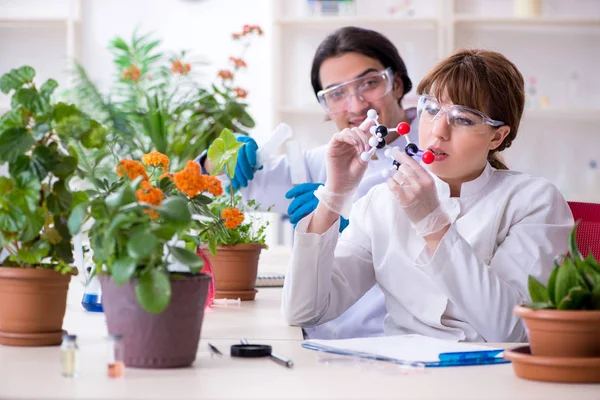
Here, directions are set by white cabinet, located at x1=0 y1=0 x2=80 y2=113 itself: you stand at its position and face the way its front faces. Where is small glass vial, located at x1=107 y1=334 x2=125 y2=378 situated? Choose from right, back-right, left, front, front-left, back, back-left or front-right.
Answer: front

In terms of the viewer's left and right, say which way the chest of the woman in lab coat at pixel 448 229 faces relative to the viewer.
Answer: facing the viewer and to the left of the viewer

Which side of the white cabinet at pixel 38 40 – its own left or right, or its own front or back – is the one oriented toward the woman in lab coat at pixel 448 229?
front

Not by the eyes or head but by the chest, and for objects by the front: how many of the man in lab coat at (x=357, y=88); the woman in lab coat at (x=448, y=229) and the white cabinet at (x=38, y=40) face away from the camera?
0

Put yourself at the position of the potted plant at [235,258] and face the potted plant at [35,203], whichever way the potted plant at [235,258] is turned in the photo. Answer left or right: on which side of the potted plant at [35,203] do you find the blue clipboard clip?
left

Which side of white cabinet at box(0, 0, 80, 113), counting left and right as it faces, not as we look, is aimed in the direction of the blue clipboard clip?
front

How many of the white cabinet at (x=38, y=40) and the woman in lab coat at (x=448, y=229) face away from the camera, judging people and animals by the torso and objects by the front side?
0

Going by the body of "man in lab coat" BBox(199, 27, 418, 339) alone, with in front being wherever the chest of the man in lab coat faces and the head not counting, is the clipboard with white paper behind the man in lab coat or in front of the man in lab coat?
in front

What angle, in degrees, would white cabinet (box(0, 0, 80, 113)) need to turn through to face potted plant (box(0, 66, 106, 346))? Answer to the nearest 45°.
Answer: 0° — it already faces it

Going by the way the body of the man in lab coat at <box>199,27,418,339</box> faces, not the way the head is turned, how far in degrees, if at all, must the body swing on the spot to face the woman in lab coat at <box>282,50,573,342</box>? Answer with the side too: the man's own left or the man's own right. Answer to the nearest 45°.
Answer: approximately 45° to the man's own left

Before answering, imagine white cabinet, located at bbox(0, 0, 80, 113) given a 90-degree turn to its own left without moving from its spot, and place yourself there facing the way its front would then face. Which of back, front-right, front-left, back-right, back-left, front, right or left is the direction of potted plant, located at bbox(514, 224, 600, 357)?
right

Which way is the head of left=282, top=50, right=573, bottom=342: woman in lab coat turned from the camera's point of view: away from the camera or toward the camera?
toward the camera

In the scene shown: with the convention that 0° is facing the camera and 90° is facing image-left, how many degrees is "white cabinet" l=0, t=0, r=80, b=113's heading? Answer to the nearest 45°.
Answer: approximately 0°
